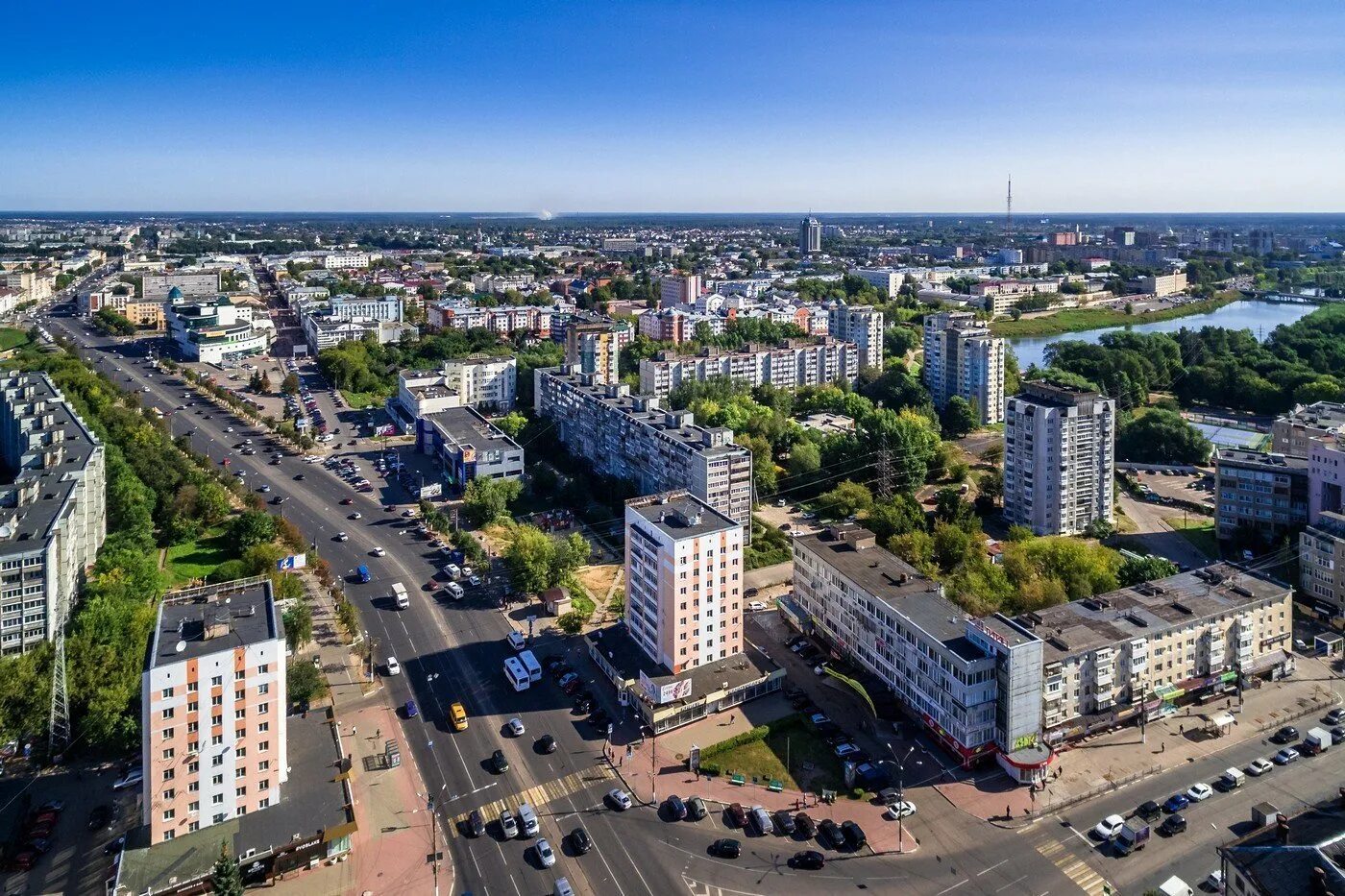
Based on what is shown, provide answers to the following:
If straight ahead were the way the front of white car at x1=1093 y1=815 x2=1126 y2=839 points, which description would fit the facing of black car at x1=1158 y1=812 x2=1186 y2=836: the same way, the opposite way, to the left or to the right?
the same way

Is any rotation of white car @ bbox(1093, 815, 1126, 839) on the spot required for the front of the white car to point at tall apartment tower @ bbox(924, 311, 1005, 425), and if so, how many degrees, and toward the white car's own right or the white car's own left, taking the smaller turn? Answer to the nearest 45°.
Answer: approximately 135° to the white car's own right

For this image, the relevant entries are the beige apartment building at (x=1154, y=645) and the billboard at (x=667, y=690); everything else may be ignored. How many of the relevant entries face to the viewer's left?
0

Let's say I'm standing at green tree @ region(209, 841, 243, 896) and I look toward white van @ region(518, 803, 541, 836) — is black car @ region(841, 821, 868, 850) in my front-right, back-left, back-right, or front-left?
front-right

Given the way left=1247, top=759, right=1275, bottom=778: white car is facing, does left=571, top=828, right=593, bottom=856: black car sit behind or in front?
in front

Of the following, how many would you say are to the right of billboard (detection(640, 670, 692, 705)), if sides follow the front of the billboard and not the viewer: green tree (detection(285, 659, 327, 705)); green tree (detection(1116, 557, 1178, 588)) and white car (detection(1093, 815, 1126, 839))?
1

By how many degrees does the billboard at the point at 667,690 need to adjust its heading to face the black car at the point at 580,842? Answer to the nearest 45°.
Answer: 0° — it already faces it

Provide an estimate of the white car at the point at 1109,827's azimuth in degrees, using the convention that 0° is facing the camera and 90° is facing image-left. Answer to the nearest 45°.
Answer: approximately 45°

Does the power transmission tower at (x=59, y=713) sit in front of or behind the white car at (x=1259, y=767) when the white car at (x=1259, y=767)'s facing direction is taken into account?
in front

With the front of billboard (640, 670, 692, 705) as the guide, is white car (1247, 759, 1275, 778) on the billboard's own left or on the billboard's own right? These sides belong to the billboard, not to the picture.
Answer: on the billboard's own left

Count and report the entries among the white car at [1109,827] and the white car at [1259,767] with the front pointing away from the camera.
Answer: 0

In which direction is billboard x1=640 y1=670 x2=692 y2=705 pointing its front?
toward the camera

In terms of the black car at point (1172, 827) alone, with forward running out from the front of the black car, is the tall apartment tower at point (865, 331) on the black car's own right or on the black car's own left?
on the black car's own right
